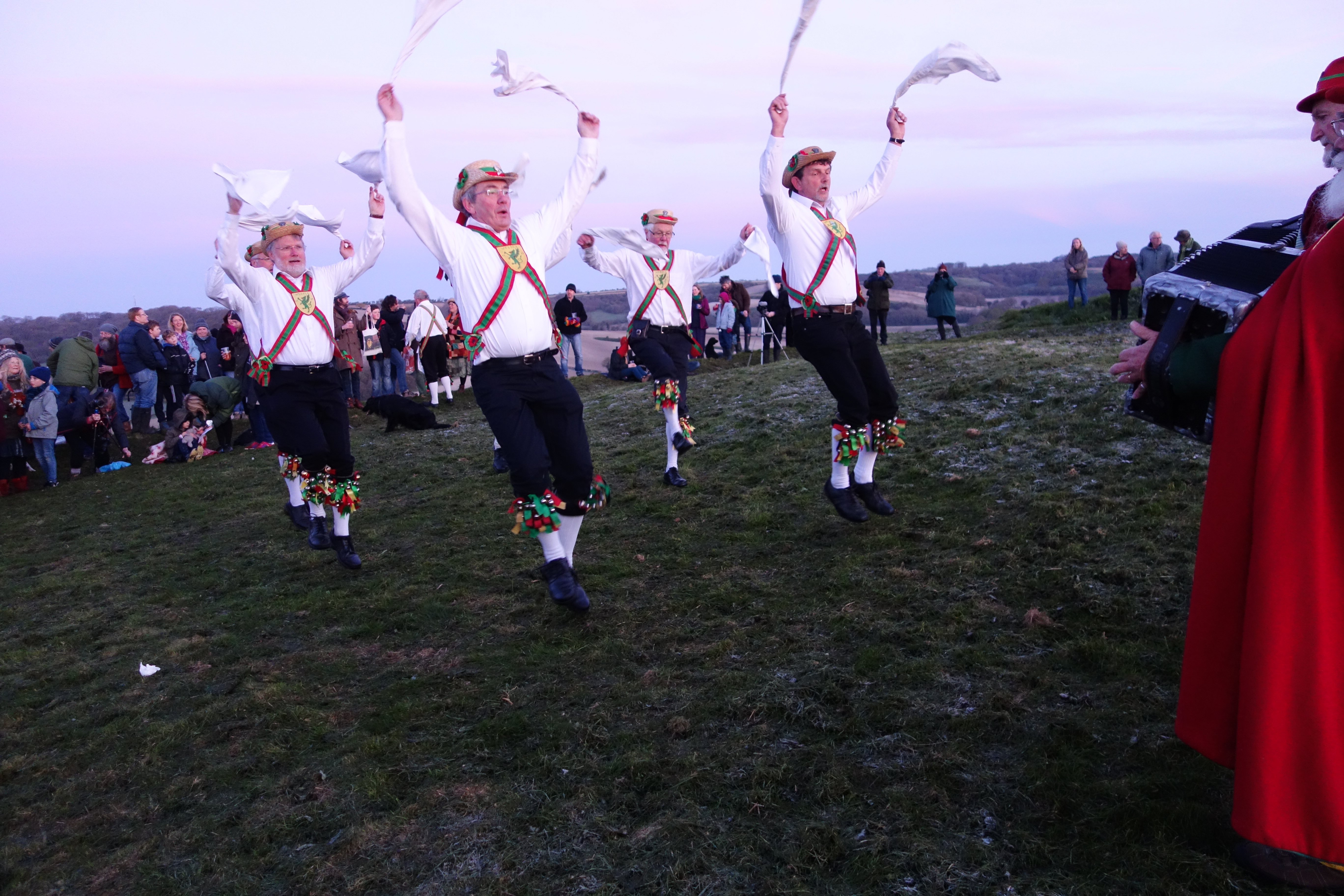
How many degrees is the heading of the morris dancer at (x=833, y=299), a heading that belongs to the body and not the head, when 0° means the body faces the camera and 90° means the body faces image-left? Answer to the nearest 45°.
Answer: approximately 315°

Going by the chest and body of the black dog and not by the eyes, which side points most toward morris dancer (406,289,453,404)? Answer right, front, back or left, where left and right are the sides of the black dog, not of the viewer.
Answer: right

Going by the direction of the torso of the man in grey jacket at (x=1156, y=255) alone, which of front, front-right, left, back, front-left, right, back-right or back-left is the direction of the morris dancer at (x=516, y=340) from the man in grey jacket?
front

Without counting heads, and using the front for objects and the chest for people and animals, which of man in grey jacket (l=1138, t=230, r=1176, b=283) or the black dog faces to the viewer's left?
the black dog

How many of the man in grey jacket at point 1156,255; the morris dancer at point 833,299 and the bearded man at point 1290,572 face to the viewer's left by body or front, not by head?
1

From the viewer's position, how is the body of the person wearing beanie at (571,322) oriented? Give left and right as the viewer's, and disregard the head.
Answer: facing the viewer

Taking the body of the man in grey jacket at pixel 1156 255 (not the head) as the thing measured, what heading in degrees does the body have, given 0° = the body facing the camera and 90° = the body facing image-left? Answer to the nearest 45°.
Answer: approximately 0°

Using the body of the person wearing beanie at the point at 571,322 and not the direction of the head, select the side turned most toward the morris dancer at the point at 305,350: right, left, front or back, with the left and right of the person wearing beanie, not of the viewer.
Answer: front

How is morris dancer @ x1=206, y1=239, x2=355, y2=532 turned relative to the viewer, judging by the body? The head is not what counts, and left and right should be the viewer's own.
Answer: facing the viewer and to the right of the viewer

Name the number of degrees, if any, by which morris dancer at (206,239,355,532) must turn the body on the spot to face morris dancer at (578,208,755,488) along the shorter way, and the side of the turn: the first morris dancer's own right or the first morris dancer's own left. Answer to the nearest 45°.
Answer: approximately 45° to the first morris dancer's own left

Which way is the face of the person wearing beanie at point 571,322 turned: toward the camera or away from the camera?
toward the camera

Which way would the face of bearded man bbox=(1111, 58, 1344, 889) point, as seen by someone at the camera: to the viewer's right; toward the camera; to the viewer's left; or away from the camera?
to the viewer's left

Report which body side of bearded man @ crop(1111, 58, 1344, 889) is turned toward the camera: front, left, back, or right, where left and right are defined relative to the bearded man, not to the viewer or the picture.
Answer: left
